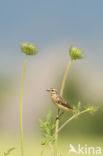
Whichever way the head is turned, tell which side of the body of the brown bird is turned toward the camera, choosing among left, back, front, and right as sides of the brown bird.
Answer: left
